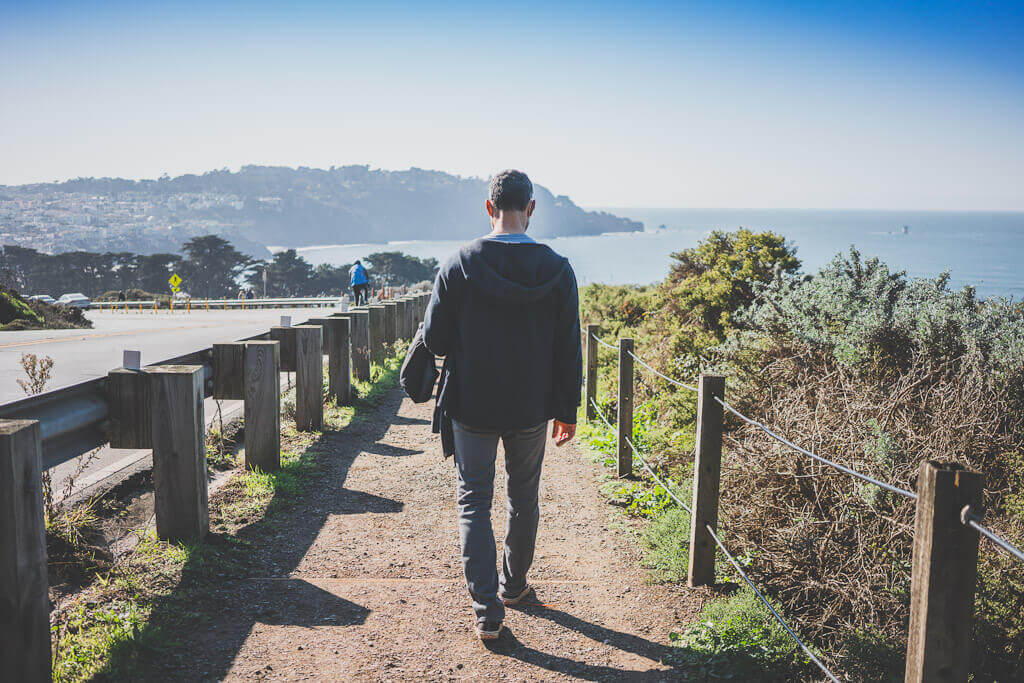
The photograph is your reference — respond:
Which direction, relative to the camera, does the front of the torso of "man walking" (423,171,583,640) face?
away from the camera

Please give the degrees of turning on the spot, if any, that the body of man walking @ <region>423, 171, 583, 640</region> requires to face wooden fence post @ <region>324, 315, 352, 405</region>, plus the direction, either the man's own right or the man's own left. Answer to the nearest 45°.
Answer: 0° — they already face it

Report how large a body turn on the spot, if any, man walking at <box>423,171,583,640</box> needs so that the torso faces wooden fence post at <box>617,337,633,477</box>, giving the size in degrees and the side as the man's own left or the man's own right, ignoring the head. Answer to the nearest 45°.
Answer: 0° — they already face it

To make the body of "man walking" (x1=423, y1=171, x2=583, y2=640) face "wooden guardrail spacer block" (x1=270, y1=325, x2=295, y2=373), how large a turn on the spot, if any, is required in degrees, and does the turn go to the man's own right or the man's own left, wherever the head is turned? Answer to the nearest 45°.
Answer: approximately 45° to the man's own left

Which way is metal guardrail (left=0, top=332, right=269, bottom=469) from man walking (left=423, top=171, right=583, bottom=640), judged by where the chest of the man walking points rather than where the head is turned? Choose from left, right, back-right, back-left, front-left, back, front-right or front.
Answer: left

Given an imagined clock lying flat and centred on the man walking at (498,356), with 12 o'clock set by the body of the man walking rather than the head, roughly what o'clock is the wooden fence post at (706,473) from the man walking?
The wooden fence post is roughly at 2 o'clock from the man walking.

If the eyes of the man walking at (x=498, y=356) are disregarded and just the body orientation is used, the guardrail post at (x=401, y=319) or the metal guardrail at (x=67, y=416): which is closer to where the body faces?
the guardrail post

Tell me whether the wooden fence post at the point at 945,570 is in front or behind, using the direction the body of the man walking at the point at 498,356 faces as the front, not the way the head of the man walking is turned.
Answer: behind
